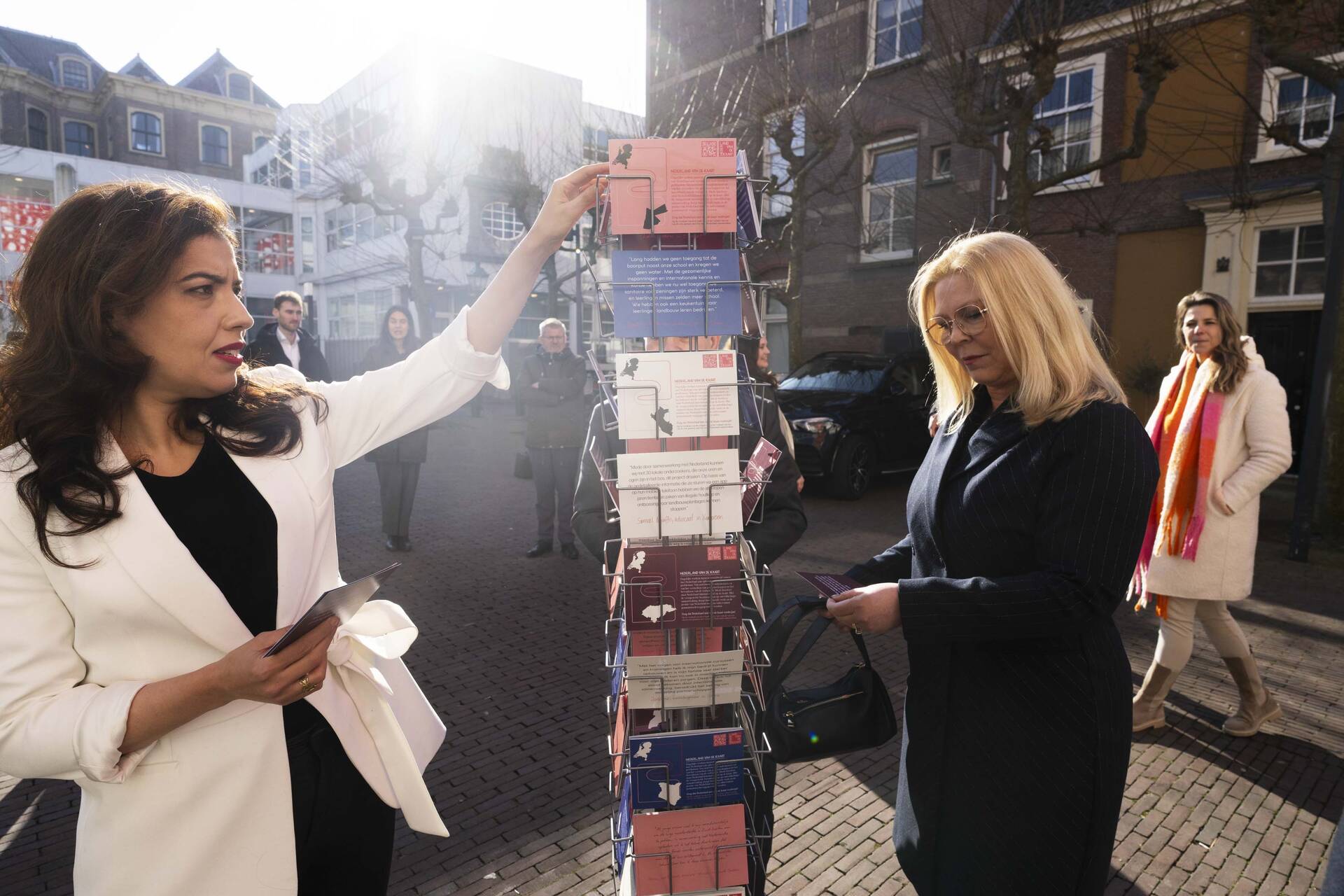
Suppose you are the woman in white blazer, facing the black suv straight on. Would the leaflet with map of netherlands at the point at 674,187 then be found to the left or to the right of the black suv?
right

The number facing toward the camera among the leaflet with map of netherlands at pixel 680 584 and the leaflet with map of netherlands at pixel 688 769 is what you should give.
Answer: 2

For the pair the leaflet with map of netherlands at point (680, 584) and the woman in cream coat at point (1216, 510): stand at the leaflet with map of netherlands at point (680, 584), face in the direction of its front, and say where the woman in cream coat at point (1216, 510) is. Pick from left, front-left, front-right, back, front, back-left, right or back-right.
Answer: back-left

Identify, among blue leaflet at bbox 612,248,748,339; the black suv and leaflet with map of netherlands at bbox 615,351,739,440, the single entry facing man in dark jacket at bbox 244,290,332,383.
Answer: the black suv

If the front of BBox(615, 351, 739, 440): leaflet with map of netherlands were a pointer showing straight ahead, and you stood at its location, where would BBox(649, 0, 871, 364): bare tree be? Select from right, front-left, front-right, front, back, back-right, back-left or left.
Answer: back

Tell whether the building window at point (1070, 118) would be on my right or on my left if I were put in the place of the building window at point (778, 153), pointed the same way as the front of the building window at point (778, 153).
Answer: on my left

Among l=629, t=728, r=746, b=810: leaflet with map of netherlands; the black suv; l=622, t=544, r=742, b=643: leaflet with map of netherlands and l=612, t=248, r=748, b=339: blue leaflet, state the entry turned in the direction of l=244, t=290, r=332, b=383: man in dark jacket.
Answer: the black suv

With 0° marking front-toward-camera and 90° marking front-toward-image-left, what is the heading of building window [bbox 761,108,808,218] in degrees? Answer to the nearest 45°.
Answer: approximately 45°

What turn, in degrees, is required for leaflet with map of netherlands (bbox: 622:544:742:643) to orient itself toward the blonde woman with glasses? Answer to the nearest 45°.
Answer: approximately 90° to its left

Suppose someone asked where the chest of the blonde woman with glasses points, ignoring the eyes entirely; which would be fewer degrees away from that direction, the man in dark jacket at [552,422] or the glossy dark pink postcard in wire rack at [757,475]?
the glossy dark pink postcard in wire rack

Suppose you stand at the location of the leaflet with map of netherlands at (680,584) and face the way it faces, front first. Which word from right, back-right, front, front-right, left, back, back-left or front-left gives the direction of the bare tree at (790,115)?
back

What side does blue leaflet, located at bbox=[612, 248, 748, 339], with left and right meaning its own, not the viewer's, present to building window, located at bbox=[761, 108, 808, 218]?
back
